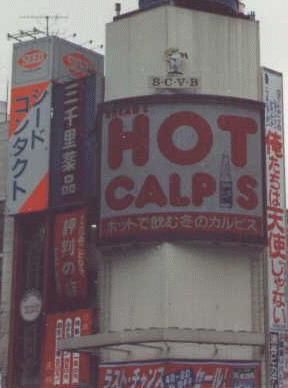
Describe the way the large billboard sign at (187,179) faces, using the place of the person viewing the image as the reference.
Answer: facing the viewer
